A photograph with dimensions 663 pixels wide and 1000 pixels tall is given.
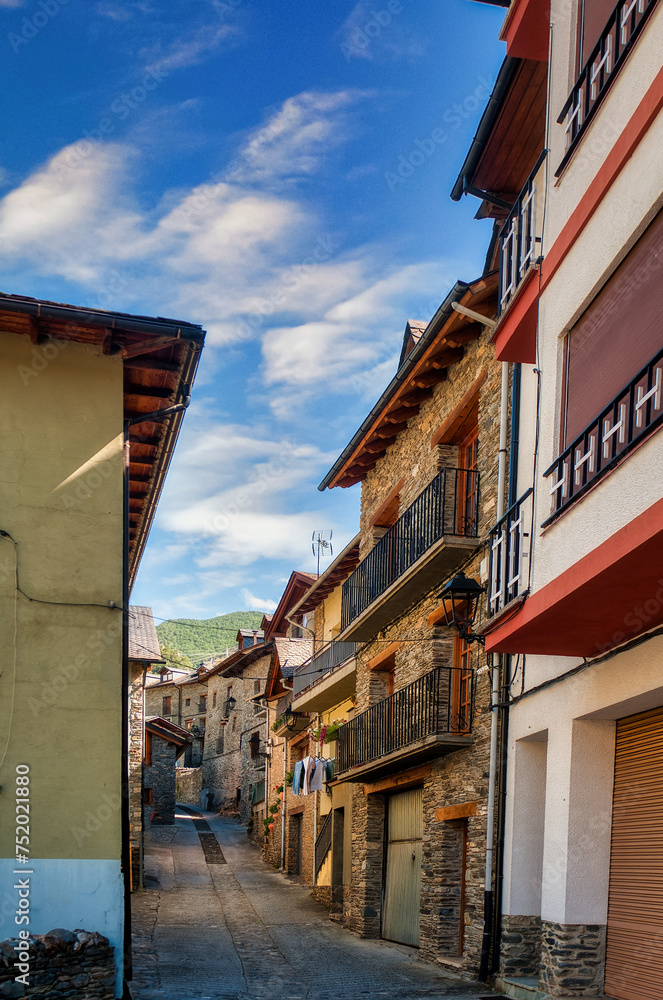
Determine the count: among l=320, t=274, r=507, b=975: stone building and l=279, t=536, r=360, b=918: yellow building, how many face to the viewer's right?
0

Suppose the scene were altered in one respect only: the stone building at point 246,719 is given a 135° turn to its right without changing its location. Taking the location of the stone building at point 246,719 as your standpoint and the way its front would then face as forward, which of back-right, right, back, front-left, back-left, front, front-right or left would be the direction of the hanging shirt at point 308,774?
back

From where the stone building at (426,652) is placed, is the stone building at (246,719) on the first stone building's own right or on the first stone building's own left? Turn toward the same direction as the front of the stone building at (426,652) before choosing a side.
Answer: on the first stone building's own right

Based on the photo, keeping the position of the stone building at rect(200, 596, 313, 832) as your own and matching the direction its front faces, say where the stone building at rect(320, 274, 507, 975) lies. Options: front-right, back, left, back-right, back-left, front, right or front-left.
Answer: front-left

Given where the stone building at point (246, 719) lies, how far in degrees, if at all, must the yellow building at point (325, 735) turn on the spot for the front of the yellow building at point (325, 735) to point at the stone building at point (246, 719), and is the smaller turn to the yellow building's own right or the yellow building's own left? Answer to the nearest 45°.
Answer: approximately 135° to the yellow building's own right

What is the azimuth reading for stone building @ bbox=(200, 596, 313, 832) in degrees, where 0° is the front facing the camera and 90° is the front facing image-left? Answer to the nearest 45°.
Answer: approximately 45°

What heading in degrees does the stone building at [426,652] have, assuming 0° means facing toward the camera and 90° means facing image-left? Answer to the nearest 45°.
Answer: approximately 45°

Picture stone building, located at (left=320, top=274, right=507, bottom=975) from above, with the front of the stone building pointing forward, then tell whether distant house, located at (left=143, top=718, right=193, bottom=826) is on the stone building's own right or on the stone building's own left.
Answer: on the stone building's own right
